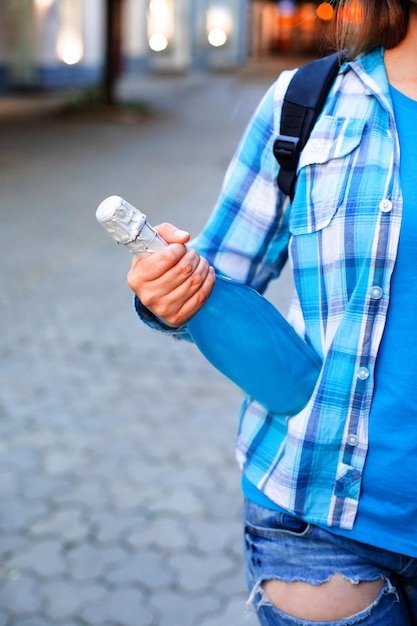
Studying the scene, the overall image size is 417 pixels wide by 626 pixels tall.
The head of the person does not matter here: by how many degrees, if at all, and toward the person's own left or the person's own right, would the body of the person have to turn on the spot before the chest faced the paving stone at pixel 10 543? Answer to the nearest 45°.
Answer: approximately 135° to the person's own right

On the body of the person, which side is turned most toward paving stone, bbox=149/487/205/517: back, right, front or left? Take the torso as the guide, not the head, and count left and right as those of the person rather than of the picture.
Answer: back

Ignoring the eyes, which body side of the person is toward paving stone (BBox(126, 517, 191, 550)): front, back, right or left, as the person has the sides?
back

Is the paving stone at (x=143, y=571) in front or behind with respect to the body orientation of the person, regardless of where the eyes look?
behind

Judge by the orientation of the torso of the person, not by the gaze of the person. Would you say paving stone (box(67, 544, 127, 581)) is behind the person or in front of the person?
behind

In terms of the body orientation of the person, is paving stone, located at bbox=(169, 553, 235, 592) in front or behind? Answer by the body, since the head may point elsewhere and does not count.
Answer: behind

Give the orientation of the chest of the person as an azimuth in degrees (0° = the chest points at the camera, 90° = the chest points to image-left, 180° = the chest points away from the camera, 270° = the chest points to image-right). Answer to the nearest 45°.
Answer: approximately 0°
